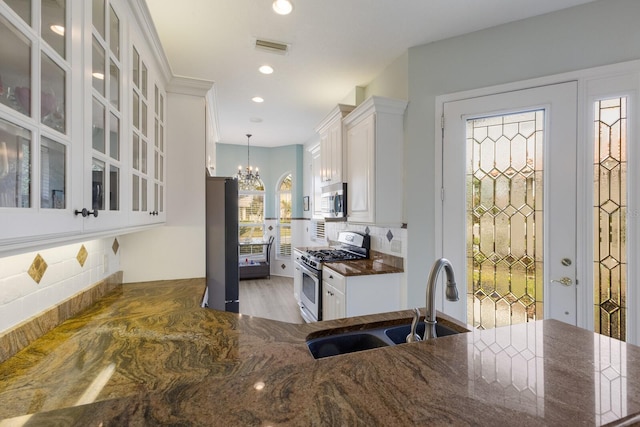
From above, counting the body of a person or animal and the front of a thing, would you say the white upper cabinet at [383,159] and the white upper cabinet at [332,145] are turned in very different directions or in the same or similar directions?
same or similar directions

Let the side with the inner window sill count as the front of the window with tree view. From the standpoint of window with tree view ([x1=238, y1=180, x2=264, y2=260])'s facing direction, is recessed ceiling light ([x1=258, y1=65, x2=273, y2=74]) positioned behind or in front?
in front

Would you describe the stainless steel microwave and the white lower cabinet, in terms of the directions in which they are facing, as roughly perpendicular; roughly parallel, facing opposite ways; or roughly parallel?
roughly parallel

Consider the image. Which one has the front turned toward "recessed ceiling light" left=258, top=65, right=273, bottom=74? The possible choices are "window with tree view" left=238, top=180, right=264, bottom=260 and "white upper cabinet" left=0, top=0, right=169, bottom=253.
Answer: the window with tree view

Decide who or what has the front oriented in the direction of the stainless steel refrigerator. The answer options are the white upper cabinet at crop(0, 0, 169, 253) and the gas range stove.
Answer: the gas range stove

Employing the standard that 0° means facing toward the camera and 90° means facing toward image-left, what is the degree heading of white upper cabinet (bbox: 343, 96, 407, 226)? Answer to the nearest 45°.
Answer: approximately 45°

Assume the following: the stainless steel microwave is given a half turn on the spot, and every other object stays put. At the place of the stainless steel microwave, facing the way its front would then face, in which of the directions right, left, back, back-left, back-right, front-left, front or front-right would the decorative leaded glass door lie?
right

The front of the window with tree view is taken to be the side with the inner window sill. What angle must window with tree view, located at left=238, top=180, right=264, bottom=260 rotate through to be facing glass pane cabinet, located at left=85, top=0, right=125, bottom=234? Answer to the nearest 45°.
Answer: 0° — it already faces it

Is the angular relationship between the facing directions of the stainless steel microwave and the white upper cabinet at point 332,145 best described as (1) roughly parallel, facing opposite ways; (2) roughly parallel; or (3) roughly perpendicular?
roughly parallel

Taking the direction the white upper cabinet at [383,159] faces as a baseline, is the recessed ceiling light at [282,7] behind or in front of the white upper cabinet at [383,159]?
in front

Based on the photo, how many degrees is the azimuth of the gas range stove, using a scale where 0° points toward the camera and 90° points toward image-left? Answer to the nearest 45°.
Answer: approximately 45°

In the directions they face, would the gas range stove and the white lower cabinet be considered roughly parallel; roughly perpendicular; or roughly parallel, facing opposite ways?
roughly parallel

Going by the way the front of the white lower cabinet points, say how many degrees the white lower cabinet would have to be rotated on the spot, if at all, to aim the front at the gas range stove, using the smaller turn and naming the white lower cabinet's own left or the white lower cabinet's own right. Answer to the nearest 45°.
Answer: approximately 135° to the white lower cabinet's own right

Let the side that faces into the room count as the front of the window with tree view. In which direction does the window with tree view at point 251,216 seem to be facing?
toward the camera

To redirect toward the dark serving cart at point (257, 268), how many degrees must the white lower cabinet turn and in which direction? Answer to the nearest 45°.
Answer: approximately 90° to its right
